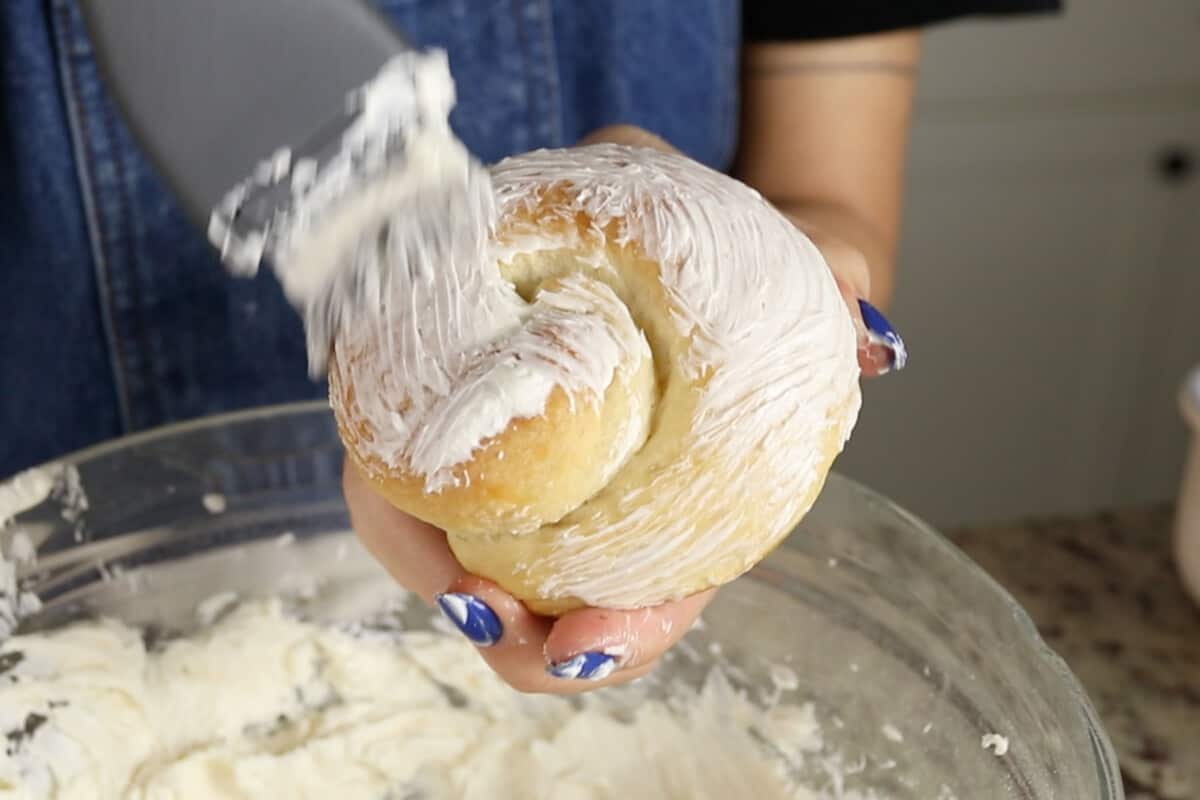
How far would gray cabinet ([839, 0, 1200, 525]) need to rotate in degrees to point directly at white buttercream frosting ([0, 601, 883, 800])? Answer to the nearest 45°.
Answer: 0° — it already faces it

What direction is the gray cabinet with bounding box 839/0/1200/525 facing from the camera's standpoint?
toward the camera

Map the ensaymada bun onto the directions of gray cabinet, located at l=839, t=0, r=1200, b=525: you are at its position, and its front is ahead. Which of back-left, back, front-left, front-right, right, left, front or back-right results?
front

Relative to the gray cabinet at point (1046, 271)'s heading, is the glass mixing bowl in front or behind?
in front
